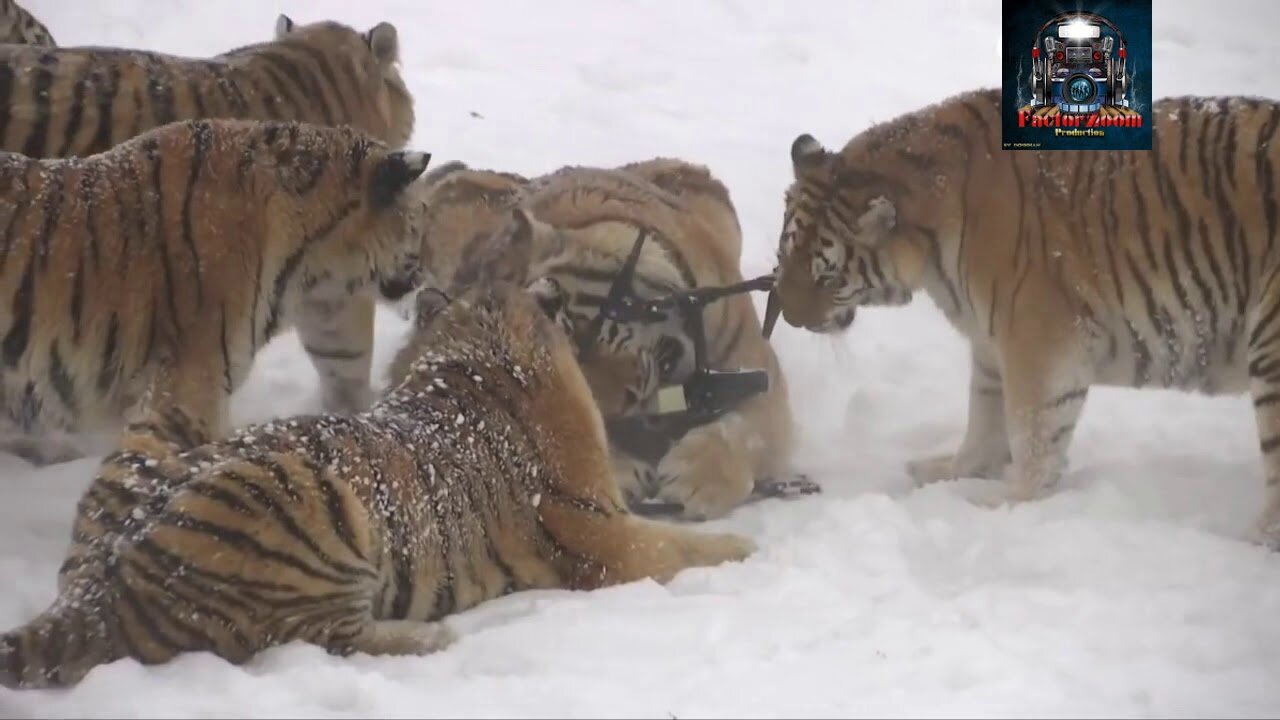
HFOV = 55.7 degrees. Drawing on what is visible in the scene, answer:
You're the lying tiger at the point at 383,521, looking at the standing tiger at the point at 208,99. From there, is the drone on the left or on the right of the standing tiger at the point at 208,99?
right

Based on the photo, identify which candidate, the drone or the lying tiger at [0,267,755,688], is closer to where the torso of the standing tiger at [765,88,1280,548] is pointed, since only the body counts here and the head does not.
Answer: the drone

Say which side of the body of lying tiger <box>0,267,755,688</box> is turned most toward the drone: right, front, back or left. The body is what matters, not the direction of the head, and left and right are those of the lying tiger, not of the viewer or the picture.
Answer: front

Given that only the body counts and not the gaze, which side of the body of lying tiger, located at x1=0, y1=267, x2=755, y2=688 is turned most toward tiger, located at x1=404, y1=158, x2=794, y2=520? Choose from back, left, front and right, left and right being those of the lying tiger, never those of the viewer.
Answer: front

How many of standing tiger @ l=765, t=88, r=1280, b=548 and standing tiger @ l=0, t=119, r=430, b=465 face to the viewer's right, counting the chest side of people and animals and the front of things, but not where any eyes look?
1

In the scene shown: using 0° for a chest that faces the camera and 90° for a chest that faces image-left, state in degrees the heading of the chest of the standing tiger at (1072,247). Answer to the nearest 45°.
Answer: approximately 90°

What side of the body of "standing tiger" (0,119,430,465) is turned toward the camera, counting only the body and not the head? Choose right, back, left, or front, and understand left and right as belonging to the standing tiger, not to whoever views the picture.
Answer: right

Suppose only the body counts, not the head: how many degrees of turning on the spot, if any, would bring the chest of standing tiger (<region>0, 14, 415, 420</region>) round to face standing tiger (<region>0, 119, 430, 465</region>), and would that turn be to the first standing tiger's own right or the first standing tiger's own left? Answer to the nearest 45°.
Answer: approximately 90° to the first standing tiger's own right

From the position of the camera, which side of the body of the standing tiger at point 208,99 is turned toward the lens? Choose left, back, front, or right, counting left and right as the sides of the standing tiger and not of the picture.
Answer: right

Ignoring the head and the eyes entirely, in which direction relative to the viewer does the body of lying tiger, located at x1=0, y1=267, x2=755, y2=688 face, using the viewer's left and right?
facing away from the viewer and to the right of the viewer

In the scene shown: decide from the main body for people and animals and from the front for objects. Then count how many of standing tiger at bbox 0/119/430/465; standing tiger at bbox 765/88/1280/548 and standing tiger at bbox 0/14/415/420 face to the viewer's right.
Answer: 2

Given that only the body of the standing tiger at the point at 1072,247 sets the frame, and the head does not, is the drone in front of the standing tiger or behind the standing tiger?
in front

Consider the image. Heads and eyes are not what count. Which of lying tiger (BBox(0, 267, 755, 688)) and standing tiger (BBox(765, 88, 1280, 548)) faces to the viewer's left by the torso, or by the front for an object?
the standing tiger

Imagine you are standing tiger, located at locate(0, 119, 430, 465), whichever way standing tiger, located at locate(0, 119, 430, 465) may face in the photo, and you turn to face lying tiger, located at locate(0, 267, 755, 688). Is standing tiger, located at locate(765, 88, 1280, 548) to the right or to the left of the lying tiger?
left
